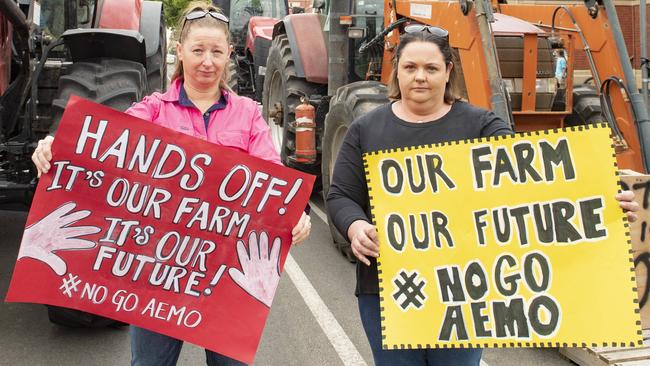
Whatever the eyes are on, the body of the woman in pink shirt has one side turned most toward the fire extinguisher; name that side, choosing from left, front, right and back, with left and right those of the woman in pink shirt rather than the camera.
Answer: back

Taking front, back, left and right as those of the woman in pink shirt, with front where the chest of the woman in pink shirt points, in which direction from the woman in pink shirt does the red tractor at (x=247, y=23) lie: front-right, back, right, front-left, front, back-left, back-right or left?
back

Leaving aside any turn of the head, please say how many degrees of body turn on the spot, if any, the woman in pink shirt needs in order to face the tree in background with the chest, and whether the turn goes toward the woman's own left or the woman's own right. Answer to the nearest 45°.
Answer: approximately 180°

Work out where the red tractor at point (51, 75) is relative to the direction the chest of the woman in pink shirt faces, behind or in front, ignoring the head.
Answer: behind

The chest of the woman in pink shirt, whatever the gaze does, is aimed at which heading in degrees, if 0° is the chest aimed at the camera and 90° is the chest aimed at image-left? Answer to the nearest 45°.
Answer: approximately 0°
